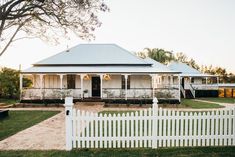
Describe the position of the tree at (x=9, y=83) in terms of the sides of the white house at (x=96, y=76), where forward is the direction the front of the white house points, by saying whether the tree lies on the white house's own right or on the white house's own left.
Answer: on the white house's own right

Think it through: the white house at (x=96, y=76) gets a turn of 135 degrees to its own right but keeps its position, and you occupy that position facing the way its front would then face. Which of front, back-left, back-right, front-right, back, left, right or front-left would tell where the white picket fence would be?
back-left

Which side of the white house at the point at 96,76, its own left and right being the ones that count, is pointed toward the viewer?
front
